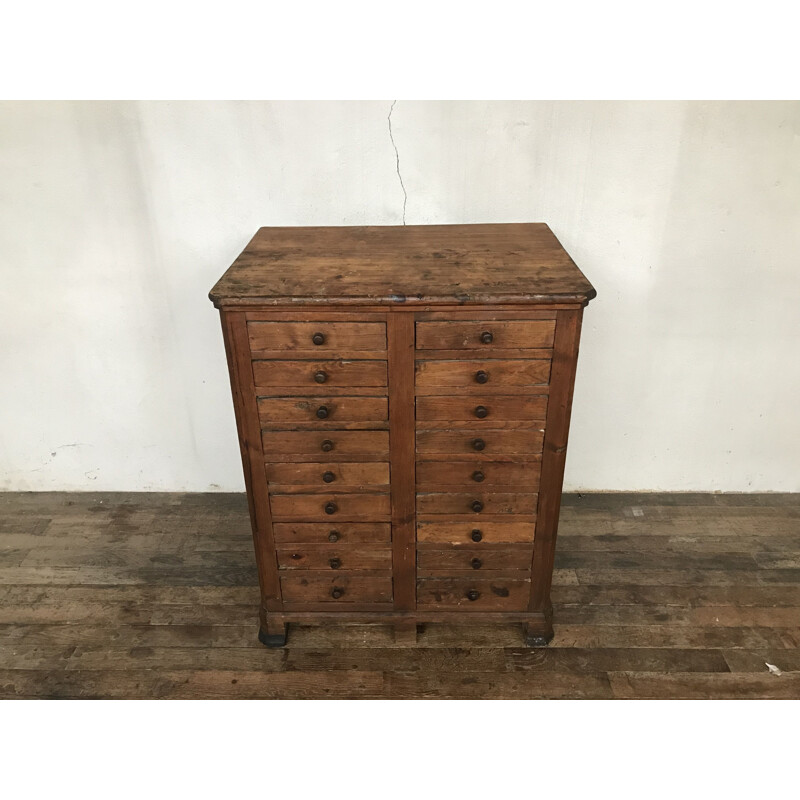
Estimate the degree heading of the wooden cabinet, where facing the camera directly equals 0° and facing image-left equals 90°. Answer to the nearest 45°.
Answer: approximately 0°
